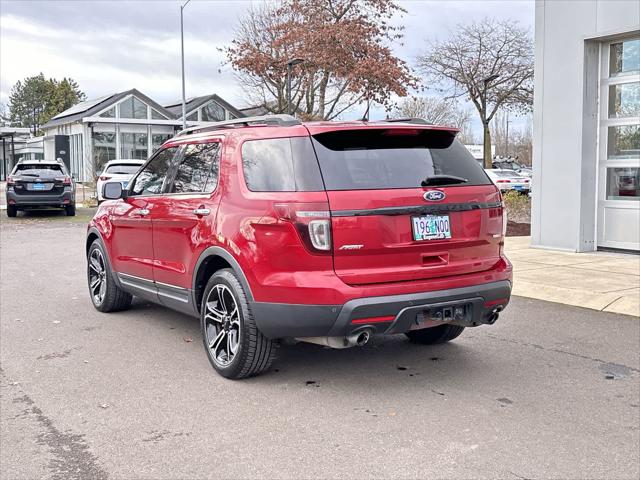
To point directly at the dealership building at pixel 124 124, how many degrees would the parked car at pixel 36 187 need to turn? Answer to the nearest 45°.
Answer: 0° — it already faces it

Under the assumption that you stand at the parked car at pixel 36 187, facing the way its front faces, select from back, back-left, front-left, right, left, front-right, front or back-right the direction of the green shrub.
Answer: back-right

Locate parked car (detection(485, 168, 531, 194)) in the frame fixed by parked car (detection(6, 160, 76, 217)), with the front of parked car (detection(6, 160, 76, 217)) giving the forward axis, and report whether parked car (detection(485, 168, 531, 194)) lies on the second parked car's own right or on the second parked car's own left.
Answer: on the second parked car's own right

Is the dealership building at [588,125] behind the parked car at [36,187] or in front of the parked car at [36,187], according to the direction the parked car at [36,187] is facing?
behind

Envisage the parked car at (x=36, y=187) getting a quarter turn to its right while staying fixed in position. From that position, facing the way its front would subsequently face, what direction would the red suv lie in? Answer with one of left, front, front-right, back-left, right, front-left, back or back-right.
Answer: right

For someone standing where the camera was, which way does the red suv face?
facing away from the viewer and to the left of the viewer

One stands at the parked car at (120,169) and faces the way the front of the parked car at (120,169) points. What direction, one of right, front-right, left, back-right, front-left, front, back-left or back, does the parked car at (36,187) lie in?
back-left

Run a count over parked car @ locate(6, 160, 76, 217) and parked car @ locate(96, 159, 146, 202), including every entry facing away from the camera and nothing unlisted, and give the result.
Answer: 2

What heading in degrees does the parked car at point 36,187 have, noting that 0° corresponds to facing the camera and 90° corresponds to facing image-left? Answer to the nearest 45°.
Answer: approximately 180°

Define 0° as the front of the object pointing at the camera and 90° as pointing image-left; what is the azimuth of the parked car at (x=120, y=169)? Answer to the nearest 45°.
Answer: approximately 180°

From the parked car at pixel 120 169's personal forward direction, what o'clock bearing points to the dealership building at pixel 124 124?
The dealership building is roughly at 12 o'clock from the parked car.
